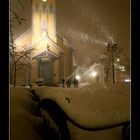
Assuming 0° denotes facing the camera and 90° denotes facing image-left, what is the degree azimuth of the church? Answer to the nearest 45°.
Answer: approximately 0°
